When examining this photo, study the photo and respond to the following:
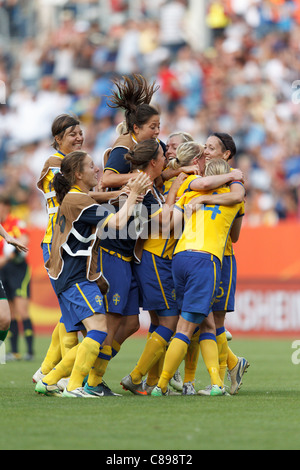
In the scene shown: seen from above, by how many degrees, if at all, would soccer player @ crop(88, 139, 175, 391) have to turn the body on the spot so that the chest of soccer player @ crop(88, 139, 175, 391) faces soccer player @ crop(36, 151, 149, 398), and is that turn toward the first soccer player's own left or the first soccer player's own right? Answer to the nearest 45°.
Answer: approximately 135° to the first soccer player's own right

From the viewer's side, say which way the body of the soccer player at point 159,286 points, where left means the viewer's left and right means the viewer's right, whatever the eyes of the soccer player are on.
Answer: facing to the right of the viewer

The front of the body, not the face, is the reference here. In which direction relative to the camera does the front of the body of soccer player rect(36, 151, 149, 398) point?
to the viewer's right

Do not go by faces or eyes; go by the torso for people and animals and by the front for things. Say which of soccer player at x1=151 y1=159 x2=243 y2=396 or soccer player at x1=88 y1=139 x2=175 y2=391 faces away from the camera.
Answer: soccer player at x1=151 y1=159 x2=243 y2=396

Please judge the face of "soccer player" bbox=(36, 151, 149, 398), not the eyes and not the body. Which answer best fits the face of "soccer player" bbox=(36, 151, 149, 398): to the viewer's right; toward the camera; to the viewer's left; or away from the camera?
to the viewer's right

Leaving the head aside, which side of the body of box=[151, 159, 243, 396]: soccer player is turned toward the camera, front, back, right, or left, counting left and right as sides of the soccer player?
back

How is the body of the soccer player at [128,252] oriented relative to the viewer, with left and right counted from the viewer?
facing to the right of the viewer
